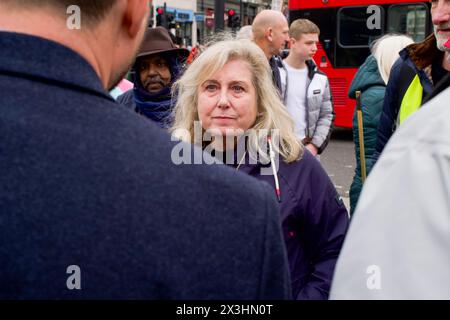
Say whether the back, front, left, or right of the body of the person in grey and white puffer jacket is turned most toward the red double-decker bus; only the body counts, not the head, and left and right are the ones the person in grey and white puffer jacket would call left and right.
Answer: back

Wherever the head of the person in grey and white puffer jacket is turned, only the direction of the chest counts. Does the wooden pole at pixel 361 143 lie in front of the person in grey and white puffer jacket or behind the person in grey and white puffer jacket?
in front

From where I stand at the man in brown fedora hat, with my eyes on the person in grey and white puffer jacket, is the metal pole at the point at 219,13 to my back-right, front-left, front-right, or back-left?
front-left

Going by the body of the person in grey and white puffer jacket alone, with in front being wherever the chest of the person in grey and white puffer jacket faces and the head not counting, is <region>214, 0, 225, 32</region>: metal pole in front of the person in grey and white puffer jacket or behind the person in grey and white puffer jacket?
behind

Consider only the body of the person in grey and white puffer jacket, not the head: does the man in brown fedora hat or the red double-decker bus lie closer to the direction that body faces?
the man in brown fedora hat

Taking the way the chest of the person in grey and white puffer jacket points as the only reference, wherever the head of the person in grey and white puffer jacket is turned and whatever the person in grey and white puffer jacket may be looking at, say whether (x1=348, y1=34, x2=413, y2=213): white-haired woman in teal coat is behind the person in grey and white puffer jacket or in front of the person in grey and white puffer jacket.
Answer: in front

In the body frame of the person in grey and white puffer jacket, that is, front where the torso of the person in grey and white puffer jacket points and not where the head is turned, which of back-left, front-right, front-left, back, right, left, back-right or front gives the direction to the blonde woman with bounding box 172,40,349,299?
front

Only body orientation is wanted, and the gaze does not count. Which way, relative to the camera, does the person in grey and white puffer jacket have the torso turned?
toward the camera

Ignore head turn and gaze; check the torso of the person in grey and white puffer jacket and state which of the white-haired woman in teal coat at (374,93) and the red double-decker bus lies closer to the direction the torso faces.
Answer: the white-haired woman in teal coat

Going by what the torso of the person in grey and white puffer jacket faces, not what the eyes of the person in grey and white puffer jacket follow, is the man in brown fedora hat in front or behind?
in front
